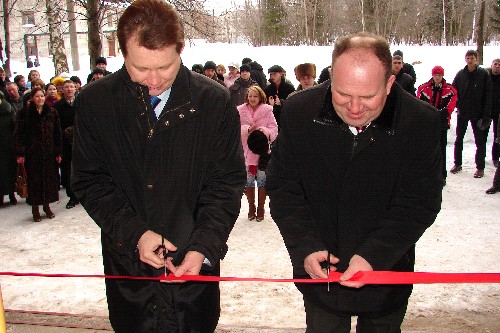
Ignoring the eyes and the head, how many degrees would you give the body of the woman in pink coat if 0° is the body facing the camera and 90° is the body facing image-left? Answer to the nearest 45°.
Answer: approximately 0°

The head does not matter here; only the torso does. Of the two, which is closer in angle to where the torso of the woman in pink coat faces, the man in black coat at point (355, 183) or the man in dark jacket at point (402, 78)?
the man in black coat

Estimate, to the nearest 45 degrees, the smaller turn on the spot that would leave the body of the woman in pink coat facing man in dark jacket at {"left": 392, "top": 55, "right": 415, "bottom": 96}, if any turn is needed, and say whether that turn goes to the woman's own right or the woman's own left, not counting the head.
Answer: approximately 135° to the woman's own left

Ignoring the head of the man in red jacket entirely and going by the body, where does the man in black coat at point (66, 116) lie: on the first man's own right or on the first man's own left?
on the first man's own right

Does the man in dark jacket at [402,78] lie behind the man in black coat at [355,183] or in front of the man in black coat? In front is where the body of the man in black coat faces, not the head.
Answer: behind

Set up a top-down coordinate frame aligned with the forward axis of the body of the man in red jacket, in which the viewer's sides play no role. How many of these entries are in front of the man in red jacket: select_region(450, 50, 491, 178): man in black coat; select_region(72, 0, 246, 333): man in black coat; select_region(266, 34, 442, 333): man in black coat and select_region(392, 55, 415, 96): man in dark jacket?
2

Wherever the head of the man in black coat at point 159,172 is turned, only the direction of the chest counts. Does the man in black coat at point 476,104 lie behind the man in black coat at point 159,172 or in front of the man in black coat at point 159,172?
behind
